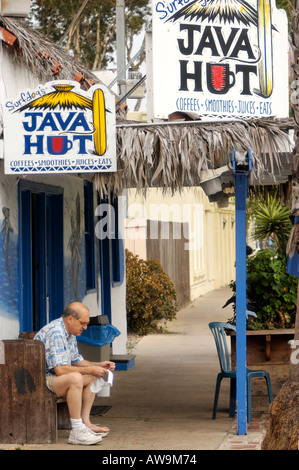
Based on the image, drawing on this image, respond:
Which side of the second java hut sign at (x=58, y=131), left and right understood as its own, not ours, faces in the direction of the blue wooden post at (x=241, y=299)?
left

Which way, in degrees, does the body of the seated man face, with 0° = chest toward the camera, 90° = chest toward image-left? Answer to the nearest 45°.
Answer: approximately 270°

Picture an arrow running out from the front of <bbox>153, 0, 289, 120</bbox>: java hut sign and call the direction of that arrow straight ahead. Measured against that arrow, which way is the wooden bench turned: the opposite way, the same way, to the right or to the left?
to the left

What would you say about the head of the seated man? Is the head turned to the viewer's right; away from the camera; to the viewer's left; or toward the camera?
to the viewer's right

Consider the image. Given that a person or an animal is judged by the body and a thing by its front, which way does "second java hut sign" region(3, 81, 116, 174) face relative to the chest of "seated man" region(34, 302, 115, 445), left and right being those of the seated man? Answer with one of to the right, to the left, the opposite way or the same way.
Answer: to the right

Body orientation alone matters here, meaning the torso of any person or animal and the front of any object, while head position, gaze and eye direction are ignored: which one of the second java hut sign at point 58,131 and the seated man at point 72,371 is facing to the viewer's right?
the seated man

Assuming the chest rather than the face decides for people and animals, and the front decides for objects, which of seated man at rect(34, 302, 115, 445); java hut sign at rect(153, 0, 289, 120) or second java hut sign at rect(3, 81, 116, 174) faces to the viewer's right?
the seated man

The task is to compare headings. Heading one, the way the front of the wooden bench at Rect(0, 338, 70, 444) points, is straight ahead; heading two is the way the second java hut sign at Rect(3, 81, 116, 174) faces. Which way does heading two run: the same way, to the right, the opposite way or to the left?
to the right

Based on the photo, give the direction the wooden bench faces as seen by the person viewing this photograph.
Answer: facing to the right of the viewer
